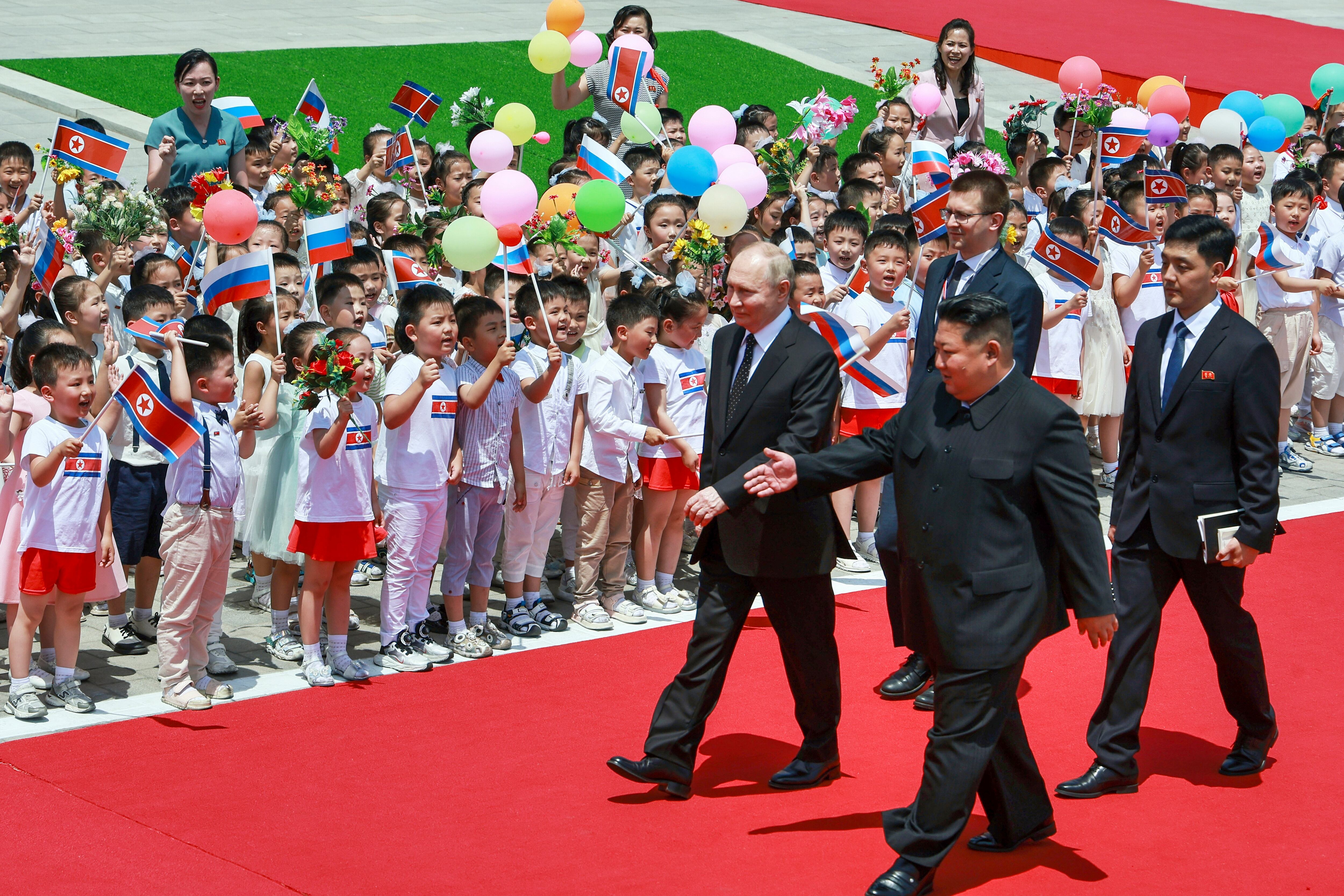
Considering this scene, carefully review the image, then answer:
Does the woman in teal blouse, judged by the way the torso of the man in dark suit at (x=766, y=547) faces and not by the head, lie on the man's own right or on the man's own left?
on the man's own right

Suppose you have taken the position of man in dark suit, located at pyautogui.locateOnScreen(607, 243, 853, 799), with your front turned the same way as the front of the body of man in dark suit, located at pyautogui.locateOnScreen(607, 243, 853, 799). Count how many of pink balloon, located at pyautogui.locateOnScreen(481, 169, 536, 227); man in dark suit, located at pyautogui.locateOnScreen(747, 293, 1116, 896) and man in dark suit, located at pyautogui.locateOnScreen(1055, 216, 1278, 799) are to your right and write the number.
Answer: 1

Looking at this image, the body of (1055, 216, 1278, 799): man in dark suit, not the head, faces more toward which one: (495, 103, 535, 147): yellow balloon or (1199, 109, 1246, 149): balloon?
the yellow balloon

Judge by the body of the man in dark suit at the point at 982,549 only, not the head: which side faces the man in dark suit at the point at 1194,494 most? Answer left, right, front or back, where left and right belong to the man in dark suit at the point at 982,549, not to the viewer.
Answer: back

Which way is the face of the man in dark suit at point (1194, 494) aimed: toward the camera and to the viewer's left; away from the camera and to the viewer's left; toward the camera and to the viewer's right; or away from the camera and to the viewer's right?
toward the camera and to the viewer's left

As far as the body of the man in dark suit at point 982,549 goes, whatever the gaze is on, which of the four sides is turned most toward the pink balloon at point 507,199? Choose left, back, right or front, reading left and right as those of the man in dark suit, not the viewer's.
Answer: right

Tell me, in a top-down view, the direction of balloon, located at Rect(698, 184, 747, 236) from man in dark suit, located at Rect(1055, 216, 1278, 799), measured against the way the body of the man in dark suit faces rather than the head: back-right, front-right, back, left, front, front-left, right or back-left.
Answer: right

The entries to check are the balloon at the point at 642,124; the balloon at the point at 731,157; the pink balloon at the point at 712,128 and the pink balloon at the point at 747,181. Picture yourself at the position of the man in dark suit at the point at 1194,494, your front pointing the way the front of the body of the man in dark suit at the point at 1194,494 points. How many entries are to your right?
4

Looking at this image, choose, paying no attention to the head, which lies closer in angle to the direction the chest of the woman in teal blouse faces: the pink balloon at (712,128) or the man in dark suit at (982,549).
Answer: the man in dark suit

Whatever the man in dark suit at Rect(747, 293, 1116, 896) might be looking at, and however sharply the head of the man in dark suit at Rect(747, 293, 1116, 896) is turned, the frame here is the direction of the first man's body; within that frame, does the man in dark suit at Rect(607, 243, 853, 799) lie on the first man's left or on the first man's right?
on the first man's right

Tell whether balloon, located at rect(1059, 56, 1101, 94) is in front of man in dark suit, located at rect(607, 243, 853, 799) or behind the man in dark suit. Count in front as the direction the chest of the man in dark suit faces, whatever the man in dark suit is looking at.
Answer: behind

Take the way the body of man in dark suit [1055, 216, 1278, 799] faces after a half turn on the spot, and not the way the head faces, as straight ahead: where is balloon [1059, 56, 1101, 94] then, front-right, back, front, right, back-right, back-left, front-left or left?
front-left

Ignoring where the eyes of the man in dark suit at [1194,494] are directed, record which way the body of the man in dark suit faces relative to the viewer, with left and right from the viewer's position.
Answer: facing the viewer and to the left of the viewer
